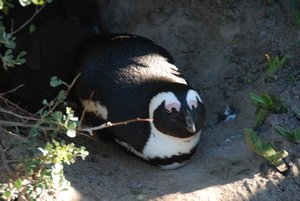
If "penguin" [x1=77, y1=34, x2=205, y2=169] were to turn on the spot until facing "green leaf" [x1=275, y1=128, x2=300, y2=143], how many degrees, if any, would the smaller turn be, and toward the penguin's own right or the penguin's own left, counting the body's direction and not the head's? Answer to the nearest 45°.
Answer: approximately 45° to the penguin's own left

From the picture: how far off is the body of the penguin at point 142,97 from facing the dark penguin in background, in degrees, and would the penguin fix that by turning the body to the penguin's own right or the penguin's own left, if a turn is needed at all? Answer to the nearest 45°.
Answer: approximately 180°

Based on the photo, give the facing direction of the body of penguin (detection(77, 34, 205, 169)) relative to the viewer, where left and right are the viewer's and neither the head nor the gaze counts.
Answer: facing the viewer and to the right of the viewer

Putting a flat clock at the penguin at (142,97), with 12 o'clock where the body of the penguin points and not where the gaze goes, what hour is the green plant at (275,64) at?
The green plant is roughly at 10 o'clock from the penguin.

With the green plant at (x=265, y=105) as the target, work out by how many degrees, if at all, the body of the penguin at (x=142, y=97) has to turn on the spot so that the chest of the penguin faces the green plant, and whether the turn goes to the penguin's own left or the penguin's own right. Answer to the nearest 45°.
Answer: approximately 45° to the penguin's own left

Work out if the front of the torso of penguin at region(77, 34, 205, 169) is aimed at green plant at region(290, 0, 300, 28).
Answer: no

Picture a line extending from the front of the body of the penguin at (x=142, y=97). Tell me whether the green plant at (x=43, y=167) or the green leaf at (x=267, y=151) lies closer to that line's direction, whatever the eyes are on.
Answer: the green leaf

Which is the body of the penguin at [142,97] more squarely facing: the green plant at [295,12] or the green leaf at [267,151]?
the green leaf

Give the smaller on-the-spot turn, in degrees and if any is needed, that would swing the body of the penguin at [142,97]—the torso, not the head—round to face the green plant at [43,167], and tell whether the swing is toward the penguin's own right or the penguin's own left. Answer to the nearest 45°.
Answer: approximately 45° to the penguin's own right

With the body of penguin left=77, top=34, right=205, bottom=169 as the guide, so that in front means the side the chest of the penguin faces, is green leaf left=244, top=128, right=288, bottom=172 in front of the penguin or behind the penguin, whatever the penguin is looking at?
in front
